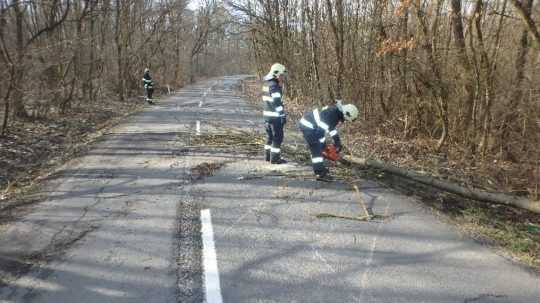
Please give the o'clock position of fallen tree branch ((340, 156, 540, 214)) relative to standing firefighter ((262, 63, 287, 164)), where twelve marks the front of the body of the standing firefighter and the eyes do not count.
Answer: The fallen tree branch is roughly at 1 o'clock from the standing firefighter.

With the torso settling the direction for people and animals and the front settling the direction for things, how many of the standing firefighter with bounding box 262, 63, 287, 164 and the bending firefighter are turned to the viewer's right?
2

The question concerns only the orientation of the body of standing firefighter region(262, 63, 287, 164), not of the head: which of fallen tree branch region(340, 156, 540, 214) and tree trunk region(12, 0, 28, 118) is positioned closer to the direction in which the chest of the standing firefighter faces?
the fallen tree branch

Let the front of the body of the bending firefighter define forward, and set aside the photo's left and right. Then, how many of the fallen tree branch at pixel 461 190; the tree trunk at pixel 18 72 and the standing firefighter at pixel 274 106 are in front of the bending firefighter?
1

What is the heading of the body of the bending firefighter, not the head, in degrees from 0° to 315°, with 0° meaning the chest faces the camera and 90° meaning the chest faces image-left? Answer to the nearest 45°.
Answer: approximately 270°

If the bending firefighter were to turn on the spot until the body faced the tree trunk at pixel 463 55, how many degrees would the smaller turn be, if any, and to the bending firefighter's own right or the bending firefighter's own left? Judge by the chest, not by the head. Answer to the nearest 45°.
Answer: approximately 45° to the bending firefighter's own left

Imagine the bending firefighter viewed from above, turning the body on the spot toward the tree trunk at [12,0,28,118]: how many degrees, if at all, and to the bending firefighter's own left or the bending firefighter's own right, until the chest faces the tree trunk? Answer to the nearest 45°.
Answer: approximately 135° to the bending firefighter's own left

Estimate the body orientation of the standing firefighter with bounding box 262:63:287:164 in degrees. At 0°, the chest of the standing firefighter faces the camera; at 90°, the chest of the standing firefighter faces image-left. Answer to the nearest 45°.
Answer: approximately 270°

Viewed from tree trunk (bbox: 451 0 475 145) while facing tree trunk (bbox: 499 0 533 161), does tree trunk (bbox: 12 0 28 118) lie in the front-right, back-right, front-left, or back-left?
back-right

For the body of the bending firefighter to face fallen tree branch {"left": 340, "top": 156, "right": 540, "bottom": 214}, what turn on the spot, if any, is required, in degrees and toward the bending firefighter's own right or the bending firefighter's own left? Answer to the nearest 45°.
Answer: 0° — they already face it
